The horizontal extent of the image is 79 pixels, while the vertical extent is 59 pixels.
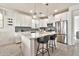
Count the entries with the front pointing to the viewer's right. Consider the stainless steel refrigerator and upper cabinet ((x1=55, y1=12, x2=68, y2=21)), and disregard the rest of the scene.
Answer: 0

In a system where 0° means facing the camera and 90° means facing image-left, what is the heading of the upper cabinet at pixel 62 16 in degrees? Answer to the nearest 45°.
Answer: approximately 45°

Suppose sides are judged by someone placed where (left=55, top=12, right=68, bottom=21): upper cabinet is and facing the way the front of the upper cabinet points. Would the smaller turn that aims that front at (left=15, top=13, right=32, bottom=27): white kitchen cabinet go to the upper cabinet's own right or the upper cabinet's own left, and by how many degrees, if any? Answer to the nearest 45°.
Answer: approximately 45° to the upper cabinet's own right

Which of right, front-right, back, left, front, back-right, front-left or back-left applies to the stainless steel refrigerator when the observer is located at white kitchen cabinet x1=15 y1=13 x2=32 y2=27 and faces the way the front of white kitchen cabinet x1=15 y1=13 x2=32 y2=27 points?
front-left

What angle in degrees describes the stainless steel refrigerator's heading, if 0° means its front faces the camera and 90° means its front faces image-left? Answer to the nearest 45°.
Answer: approximately 45°

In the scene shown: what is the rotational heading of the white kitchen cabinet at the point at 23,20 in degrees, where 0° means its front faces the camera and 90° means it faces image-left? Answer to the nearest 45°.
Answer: approximately 315°
